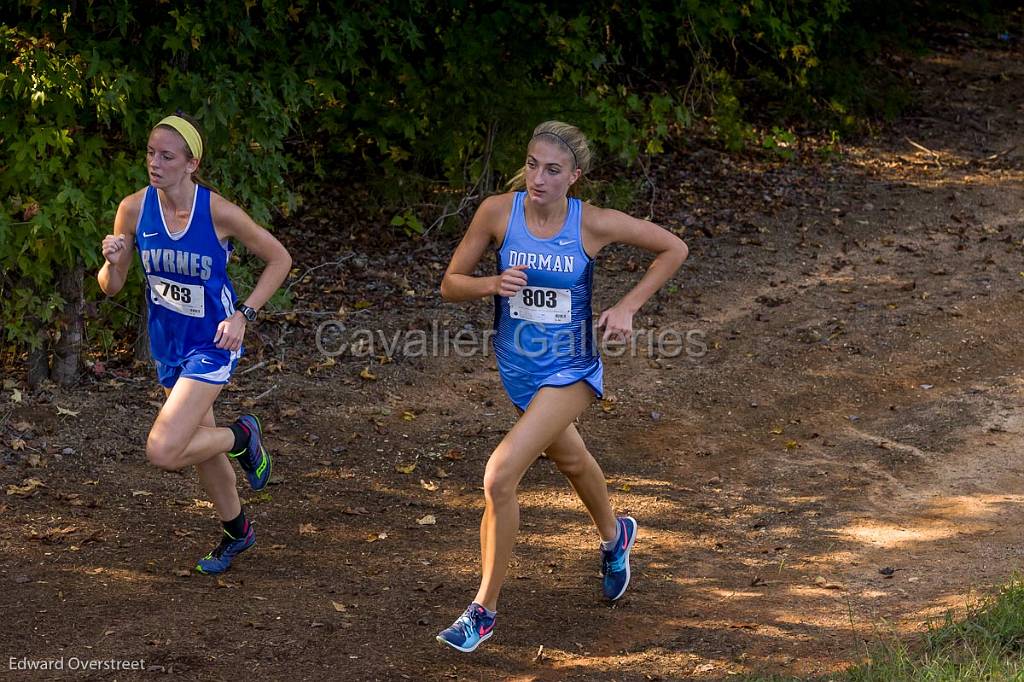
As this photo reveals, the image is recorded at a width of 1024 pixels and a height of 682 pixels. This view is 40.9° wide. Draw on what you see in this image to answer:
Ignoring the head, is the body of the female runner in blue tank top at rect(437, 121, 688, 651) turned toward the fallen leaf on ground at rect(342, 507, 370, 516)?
no

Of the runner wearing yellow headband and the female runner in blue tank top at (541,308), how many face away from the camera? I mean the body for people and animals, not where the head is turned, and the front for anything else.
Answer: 0

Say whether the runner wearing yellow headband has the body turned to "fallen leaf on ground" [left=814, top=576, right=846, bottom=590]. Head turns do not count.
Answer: no

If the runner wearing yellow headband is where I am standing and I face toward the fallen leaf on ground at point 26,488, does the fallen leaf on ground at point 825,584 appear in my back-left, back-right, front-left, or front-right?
back-right

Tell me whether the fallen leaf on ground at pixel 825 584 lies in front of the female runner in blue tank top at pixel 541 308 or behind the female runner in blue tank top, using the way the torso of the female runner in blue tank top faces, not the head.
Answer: behind

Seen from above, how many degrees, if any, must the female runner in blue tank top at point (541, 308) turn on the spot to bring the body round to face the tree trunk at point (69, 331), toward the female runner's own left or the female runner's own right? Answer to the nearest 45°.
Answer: approximately 90° to the female runner's own right

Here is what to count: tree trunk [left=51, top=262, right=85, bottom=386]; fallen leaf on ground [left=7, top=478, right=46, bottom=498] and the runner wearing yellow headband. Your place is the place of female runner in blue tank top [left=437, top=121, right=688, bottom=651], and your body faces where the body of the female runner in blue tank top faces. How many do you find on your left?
0

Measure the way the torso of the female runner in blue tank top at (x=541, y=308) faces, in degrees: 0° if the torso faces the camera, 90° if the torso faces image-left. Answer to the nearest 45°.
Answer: approximately 45°

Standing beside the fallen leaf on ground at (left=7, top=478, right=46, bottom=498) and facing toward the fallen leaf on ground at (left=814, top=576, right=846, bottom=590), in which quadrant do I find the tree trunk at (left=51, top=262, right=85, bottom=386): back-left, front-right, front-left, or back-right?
back-left

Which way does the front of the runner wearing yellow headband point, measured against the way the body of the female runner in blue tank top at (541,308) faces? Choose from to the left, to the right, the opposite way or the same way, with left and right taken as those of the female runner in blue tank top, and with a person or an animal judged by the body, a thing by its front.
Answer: the same way

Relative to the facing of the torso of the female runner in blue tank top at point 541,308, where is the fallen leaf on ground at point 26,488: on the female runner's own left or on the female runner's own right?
on the female runner's own right

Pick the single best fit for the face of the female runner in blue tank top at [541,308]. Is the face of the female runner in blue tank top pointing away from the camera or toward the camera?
toward the camera

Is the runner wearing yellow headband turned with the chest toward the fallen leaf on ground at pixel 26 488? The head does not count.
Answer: no

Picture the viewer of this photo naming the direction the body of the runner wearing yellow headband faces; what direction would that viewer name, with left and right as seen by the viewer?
facing the viewer and to the left of the viewer

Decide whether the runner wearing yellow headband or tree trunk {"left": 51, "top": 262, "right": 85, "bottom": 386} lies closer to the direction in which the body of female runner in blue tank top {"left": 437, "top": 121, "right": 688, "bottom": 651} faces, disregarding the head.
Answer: the runner wearing yellow headband
